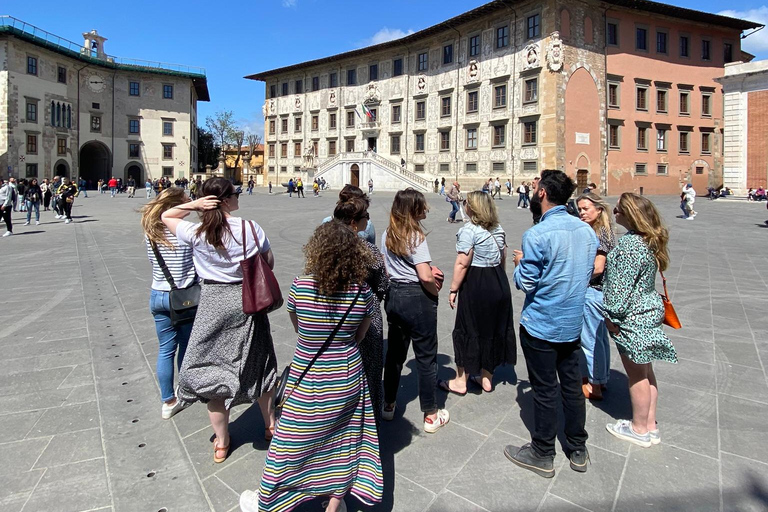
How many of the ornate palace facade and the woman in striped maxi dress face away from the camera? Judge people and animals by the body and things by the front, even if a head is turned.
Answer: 1

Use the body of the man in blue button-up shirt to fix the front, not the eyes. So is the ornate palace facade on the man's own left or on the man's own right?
on the man's own right

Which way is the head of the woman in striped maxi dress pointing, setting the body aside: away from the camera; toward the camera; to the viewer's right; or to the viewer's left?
away from the camera

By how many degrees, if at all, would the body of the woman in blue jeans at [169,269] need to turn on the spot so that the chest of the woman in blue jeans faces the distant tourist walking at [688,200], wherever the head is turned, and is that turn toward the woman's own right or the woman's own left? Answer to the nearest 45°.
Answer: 0° — they already face them

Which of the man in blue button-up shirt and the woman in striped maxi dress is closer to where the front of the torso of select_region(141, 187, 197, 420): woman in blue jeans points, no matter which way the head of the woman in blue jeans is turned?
the man in blue button-up shirt

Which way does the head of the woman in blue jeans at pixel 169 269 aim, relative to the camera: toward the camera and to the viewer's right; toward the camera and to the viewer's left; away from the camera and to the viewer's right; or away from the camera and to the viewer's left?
away from the camera and to the viewer's right

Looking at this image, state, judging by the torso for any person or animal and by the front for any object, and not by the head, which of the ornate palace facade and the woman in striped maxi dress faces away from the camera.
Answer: the woman in striped maxi dress

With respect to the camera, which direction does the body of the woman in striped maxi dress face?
away from the camera

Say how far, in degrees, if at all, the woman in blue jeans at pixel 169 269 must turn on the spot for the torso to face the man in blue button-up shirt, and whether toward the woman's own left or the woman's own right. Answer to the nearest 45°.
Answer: approximately 90° to the woman's own right

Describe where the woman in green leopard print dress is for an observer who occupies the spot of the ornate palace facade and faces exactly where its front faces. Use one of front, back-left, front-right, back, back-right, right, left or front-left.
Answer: front-left

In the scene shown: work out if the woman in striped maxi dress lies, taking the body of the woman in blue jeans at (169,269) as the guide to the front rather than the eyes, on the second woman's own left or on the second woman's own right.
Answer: on the second woman's own right

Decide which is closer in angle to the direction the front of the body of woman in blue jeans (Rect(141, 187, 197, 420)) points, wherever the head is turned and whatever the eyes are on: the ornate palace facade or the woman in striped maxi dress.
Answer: the ornate palace facade
